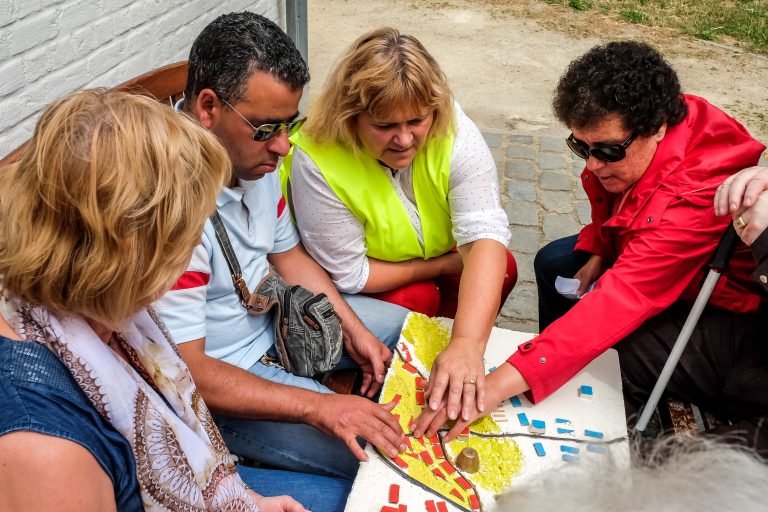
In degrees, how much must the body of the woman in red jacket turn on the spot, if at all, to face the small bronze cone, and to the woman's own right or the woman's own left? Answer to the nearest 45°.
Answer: approximately 45° to the woman's own left

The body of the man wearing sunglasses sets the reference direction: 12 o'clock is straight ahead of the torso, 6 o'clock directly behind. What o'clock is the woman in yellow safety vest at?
The woman in yellow safety vest is roughly at 9 o'clock from the man wearing sunglasses.

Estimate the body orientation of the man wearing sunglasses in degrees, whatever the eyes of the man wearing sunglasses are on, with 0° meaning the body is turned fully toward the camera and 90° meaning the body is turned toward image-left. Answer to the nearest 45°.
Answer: approximately 315°

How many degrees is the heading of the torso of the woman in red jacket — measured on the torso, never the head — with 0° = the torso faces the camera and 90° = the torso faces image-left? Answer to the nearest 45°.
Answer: approximately 45°

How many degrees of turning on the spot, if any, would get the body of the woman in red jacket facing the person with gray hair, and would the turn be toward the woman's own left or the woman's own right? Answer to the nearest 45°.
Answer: approximately 45° to the woman's own left

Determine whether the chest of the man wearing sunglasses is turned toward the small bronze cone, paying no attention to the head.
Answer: yes

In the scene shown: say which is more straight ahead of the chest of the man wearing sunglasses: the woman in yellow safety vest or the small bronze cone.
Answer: the small bronze cone

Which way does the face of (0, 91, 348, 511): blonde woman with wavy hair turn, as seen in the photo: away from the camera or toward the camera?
away from the camera
